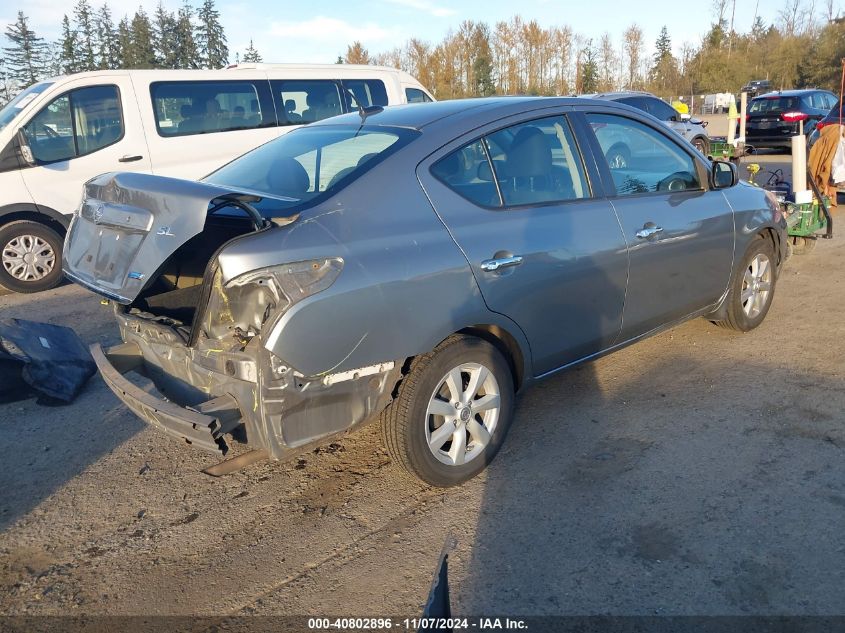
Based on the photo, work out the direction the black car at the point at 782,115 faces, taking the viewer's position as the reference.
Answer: facing away from the viewer and to the right of the viewer

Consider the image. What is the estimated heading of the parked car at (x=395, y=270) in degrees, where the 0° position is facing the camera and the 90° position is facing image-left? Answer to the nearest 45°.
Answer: approximately 225°

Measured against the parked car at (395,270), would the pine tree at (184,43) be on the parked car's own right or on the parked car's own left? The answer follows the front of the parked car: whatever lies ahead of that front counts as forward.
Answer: on the parked car's own left

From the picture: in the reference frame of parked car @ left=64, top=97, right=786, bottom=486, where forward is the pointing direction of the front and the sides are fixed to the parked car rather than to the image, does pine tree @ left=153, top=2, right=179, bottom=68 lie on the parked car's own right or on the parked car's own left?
on the parked car's own left

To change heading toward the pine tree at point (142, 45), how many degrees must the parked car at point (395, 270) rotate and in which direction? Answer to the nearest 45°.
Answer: approximately 45° to its left

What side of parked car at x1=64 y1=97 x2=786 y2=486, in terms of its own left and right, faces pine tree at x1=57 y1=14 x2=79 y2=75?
left

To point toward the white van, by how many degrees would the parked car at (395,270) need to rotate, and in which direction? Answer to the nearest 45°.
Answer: approximately 90° to its left
